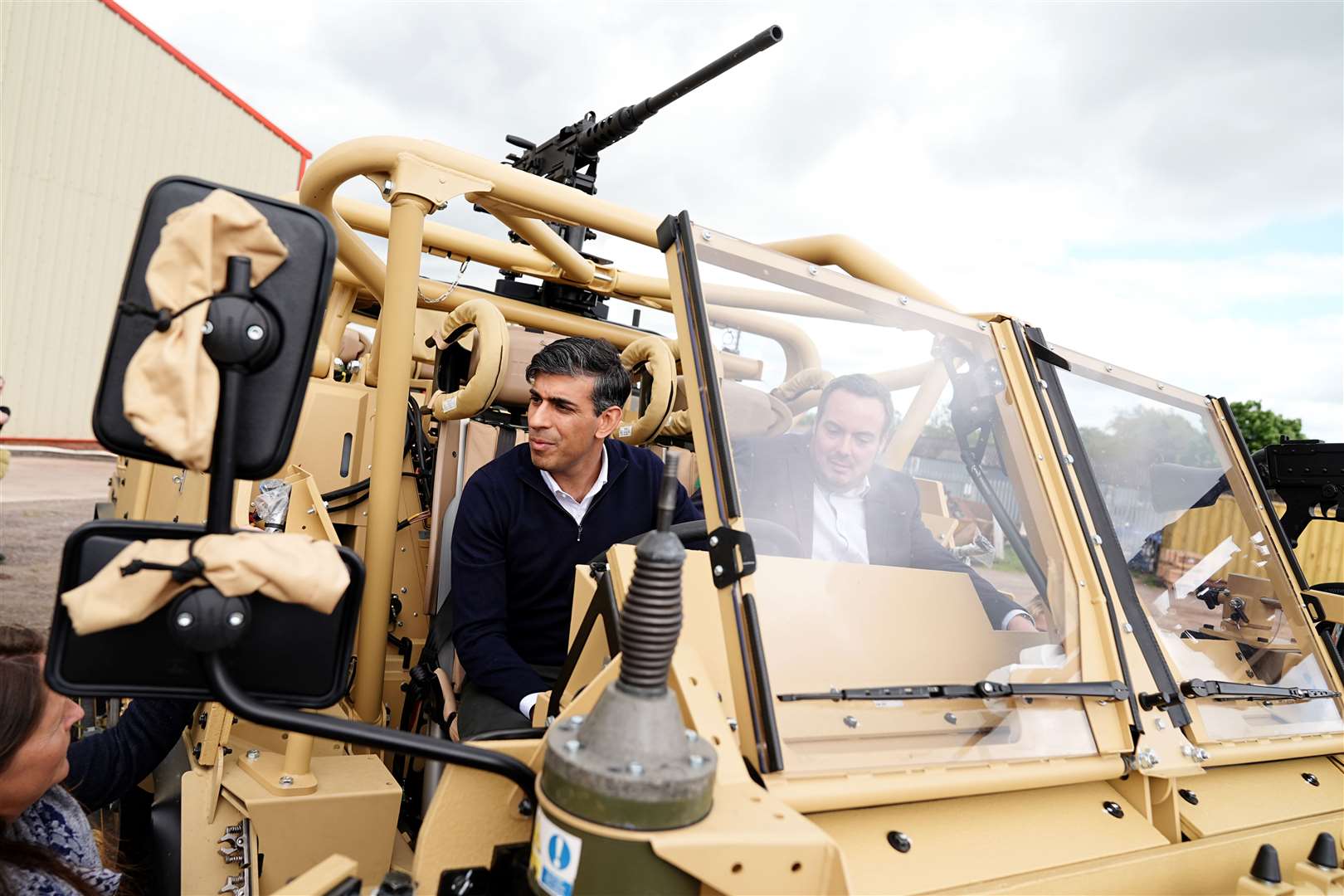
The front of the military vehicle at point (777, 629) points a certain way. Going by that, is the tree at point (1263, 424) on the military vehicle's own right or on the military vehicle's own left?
on the military vehicle's own left

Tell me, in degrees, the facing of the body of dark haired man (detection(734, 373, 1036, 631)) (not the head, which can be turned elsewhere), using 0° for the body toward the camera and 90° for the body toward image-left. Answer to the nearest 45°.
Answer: approximately 0°

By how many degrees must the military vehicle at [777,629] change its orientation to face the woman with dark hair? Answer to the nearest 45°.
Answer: approximately 135° to its right

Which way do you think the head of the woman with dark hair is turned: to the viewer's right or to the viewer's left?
to the viewer's right

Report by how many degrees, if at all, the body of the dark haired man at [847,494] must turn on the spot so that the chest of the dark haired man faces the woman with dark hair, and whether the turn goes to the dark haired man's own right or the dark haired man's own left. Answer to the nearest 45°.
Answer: approximately 45° to the dark haired man's own right
